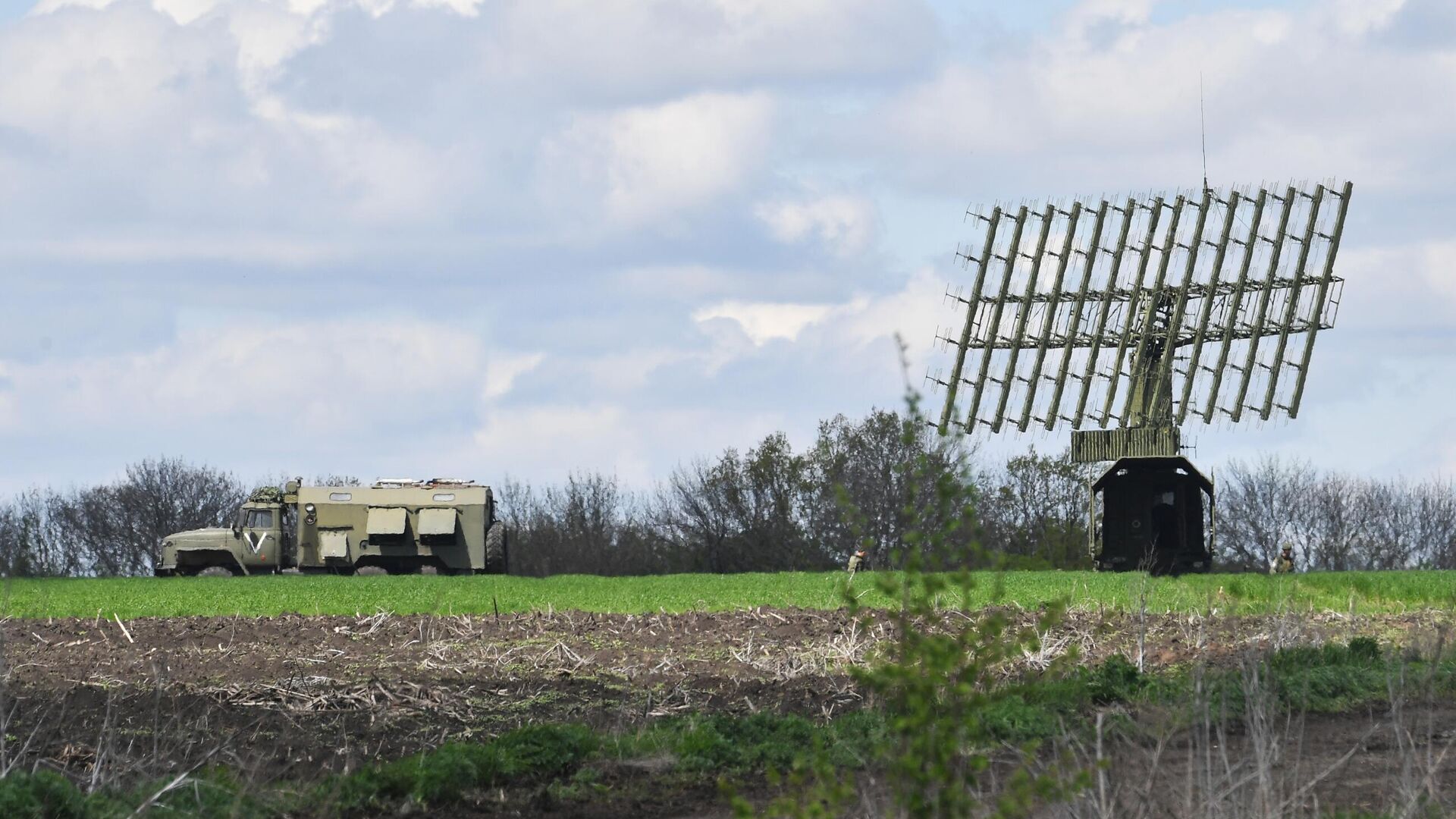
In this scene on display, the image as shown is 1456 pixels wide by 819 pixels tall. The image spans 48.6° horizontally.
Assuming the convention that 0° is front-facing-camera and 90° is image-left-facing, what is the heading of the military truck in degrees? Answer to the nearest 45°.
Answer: approximately 90°

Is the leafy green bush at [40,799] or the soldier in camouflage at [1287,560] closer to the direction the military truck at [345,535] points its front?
the leafy green bush

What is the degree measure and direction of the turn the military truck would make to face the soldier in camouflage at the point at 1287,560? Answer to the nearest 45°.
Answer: approximately 135° to its left

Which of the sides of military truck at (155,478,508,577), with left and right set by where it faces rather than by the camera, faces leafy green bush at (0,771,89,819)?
left
